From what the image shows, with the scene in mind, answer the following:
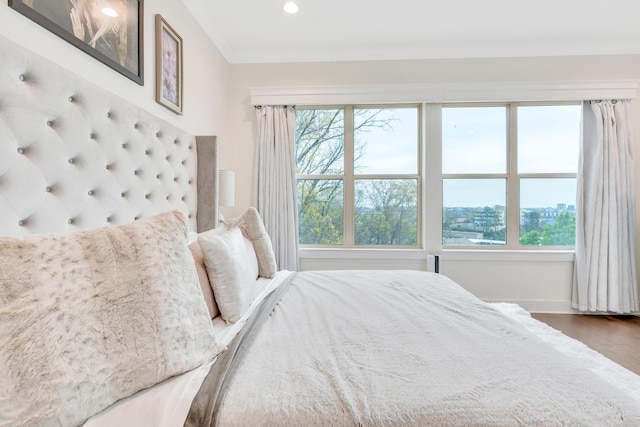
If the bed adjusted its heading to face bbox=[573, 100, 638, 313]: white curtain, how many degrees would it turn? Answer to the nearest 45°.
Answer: approximately 45° to its left

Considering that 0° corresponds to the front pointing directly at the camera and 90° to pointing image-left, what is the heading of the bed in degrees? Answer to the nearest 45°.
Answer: approximately 270°

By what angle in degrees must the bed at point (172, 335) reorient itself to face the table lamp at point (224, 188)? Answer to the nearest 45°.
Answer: approximately 90° to its left

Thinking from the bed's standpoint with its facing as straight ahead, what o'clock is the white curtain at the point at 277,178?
The white curtain is roughly at 9 o'clock from the bed.

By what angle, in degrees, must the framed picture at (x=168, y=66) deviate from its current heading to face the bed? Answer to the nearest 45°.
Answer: approximately 45° to its right

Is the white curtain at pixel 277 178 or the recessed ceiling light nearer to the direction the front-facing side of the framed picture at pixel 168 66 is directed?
the recessed ceiling light

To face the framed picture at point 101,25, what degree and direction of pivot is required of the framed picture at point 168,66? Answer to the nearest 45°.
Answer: approximately 90° to its right
